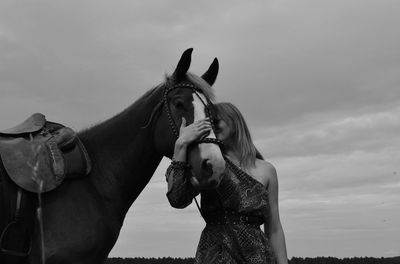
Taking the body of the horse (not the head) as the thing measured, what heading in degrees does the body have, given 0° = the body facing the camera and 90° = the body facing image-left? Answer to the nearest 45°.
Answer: approximately 315°

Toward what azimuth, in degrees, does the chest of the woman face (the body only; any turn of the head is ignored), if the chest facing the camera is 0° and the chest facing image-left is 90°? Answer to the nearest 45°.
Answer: approximately 45°

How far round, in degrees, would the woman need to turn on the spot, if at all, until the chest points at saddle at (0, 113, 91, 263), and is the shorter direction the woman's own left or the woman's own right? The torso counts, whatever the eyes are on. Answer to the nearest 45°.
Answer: approximately 45° to the woman's own right
